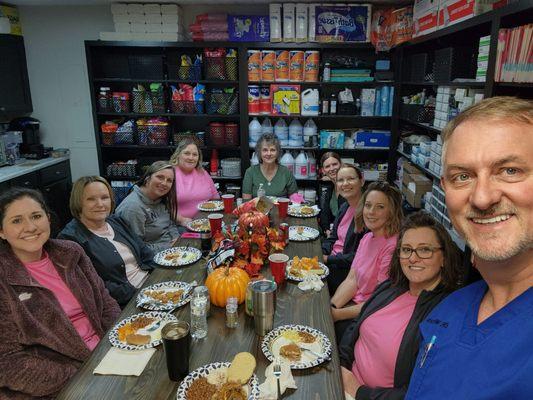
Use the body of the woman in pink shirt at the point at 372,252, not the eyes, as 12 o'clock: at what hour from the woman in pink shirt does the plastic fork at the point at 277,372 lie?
The plastic fork is roughly at 11 o'clock from the woman in pink shirt.

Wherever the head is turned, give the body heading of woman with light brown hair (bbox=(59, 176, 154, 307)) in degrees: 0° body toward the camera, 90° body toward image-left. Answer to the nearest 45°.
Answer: approximately 315°

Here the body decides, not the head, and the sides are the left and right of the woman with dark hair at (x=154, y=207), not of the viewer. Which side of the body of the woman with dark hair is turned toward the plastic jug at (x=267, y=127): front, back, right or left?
left

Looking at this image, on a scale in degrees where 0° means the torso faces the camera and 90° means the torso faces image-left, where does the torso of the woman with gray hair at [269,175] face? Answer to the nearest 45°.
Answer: approximately 0°

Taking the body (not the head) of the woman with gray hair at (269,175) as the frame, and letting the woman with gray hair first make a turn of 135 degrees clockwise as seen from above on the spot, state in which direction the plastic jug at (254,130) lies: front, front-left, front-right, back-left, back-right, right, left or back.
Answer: front-right

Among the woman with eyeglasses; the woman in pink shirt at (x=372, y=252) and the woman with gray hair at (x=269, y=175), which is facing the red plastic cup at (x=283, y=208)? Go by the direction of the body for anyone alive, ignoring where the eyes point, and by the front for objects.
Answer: the woman with gray hair
